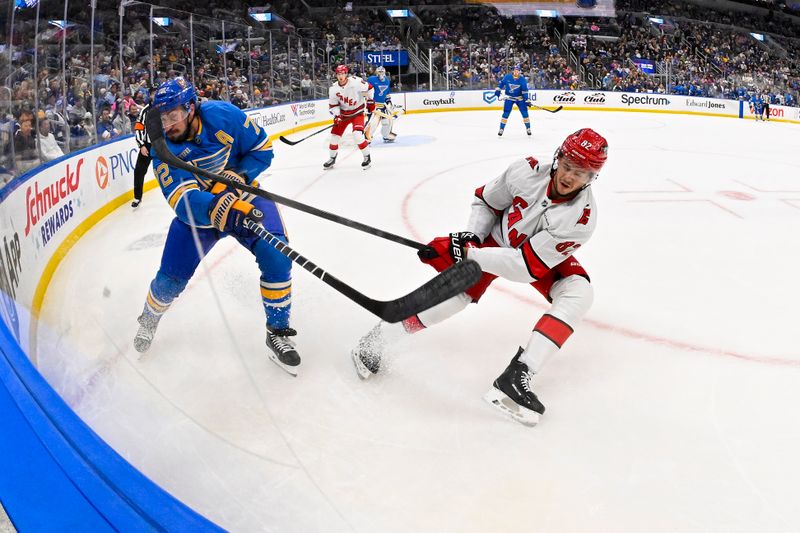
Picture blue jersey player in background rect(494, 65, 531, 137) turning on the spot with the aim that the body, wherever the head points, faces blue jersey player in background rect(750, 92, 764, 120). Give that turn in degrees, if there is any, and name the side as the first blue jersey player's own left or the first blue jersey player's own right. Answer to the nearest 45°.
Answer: approximately 135° to the first blue jersey player's own left

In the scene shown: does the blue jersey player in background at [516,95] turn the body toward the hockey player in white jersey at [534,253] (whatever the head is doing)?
yes

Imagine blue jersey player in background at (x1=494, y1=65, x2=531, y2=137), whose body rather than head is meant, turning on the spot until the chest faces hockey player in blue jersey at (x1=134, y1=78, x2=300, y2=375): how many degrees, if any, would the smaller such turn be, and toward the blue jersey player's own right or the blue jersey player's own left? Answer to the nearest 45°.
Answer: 0° — they already face them

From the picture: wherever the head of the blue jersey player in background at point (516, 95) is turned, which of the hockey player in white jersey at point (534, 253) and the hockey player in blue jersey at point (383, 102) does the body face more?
the hockey player in white jersey

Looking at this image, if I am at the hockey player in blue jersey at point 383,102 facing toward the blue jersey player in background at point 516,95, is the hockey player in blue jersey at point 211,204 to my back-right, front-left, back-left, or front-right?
back-right

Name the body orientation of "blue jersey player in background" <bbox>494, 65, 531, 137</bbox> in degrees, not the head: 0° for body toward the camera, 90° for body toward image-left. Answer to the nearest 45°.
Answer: approximately 0°

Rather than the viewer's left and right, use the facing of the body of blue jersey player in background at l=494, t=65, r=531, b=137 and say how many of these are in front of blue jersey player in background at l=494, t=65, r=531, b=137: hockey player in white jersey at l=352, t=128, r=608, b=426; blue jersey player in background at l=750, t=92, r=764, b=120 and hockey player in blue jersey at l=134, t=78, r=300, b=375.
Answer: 2
